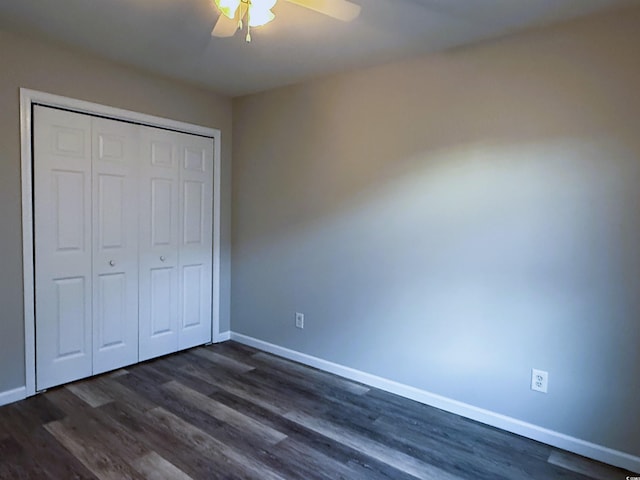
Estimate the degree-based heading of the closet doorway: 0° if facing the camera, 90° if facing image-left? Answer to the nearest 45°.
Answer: approximately 315°

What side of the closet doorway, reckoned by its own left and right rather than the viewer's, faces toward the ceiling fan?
front

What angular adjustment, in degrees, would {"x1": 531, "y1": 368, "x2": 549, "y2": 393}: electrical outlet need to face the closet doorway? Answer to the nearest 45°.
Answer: approximately 45° to its right

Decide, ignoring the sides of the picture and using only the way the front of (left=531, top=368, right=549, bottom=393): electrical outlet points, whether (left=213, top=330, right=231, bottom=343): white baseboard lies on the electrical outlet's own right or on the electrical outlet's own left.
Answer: on the electrical outlet's own right

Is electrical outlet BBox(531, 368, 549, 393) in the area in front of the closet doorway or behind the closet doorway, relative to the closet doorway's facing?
in front

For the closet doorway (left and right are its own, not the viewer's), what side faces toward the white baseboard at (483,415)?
front

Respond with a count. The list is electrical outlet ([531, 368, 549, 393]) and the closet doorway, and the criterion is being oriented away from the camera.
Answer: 0
